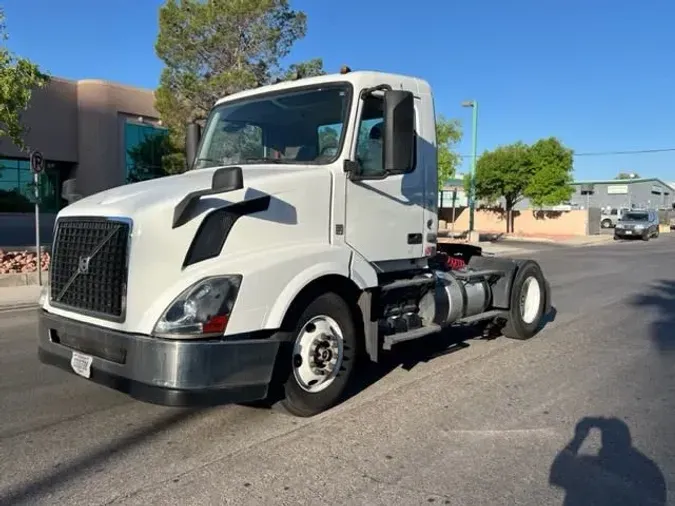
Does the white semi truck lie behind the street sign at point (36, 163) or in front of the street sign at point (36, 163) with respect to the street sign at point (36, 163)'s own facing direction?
in front

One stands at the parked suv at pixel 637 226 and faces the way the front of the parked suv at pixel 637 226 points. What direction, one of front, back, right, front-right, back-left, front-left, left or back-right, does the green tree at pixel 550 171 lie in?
front

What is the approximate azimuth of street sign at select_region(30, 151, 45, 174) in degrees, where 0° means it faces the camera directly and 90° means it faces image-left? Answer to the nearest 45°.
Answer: approximately 0°

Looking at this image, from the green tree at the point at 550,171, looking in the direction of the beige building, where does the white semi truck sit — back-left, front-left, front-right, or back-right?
front-left

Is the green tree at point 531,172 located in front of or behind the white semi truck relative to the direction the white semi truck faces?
behind

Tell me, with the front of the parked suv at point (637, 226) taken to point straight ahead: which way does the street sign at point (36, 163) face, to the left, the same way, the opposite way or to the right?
to the left

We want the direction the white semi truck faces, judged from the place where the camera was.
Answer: facing the viewer and to the left of the viewer

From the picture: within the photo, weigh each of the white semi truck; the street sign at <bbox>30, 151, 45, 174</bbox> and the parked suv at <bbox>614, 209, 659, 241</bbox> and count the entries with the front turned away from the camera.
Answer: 0

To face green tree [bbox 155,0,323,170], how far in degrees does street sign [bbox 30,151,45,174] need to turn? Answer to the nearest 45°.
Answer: approximately 135° to its left

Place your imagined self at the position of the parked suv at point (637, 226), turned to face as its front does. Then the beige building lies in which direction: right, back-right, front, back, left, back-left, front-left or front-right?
front

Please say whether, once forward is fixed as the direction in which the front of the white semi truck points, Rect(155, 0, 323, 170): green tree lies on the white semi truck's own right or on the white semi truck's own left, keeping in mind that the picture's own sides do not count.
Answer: on the white semi truck's own right
